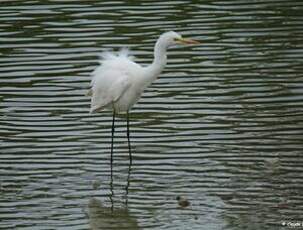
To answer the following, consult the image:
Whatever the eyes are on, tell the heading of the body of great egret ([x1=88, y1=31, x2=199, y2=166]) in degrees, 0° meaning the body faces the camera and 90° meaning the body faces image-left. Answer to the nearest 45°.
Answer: approximately 270°
